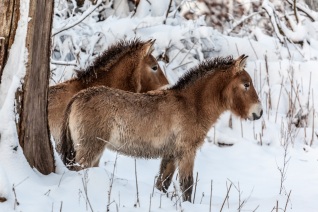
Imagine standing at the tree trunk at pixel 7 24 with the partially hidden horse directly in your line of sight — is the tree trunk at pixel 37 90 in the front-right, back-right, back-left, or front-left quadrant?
front-right

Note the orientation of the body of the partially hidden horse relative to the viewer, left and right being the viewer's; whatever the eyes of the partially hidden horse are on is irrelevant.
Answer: facing to the right of the viewer

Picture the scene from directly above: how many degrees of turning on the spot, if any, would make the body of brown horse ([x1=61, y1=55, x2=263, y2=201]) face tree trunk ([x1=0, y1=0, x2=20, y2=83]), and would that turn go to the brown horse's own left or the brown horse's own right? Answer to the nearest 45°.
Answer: approximately 135° to the brown horse's own right

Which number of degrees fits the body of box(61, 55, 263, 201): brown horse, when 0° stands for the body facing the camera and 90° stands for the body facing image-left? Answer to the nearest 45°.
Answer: approximately 270°

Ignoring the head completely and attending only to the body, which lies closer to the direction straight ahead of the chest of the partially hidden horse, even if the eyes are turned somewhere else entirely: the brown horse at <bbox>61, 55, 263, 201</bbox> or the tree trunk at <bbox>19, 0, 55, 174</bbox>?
the brown horse

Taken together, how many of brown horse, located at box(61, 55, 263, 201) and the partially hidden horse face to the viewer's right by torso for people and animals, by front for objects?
2

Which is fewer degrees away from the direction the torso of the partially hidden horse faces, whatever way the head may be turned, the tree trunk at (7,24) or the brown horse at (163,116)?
the brown horse

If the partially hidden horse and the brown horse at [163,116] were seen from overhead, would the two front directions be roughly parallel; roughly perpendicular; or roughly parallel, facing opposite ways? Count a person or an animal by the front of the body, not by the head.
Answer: roughly parallel
